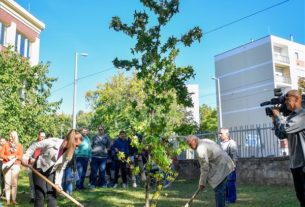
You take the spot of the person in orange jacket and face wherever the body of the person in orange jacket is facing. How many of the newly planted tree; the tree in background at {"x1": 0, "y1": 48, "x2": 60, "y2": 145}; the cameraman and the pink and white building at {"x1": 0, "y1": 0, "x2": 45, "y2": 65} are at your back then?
2

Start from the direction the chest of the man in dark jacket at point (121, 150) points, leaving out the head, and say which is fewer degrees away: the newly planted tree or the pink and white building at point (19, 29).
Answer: the newly planted tree

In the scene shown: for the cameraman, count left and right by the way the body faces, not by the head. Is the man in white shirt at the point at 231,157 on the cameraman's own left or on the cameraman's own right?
on the cameraman's own right

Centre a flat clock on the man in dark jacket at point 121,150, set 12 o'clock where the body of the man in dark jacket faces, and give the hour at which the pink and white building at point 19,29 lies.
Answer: The pink and white building is roughly at 5 o'clock from the man in dark jacket.

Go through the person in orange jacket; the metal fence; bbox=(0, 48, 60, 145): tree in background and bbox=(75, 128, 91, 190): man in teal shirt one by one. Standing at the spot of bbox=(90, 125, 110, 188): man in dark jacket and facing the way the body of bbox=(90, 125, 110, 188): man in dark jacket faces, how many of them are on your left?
1

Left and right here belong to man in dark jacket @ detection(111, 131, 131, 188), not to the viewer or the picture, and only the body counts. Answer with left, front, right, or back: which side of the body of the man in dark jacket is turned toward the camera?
front

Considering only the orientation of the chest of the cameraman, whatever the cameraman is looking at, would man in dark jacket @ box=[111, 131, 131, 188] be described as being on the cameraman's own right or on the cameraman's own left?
on the cameraman's own right

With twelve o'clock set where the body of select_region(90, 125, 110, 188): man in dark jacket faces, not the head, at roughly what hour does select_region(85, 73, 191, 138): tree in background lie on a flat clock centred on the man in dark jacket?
The tree in background is roughly at 6 o'clock from the man in dark jacket.

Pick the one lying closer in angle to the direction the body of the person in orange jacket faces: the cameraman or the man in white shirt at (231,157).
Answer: the cameraman

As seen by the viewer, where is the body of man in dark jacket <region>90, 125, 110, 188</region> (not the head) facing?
toward the camera

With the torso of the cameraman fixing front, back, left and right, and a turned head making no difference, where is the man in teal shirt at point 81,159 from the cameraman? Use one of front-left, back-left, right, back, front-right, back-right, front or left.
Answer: front-right

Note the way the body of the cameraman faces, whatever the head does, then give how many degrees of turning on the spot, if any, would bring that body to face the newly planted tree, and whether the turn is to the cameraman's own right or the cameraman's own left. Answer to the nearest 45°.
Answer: approximately 45° to the cameraman's own right

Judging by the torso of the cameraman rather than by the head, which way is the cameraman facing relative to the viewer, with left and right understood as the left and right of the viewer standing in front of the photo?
facing to the left of the viewer
